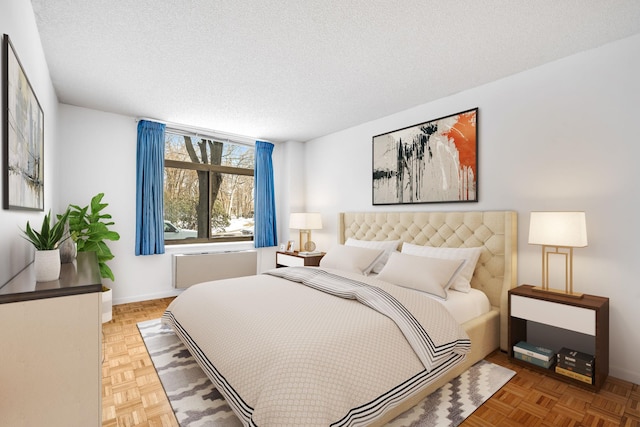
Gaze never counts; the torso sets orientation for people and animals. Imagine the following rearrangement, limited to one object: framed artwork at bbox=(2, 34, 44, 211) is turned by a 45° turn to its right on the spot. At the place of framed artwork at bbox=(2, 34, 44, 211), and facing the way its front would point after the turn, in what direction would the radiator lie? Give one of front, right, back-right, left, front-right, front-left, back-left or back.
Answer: left

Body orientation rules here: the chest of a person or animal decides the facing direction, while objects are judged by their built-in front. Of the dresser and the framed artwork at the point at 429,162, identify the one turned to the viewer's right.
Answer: the dresser

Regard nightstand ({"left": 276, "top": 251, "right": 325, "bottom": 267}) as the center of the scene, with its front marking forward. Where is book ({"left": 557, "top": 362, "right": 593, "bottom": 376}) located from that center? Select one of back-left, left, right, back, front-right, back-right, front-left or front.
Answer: left

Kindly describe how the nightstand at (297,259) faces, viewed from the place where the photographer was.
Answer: facing the viewer and to the left of the viewer

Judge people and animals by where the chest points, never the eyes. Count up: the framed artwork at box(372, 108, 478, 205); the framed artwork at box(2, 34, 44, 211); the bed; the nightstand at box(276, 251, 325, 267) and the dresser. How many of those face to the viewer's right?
2

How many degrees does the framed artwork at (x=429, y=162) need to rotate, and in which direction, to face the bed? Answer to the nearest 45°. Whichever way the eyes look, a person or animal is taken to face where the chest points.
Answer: approximately 45° to its left

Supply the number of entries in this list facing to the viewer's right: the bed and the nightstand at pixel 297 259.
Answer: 0

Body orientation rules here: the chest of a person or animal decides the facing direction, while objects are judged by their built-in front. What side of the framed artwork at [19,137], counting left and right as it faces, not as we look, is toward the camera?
right

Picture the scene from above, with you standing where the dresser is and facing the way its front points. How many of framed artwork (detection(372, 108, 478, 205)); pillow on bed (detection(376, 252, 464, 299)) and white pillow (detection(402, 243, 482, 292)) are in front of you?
3

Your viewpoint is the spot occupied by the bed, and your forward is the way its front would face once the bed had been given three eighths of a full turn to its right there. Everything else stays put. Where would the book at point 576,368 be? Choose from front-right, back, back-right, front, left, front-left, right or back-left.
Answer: right

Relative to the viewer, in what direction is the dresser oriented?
to the viewer's right

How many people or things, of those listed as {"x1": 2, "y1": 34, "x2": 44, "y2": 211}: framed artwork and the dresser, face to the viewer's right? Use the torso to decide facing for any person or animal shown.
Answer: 2

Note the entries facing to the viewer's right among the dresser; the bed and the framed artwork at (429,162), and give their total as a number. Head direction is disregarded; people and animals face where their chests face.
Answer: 1

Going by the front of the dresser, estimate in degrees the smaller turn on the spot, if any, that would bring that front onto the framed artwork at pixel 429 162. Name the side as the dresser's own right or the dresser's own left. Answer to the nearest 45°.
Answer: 0° — it already faces it
